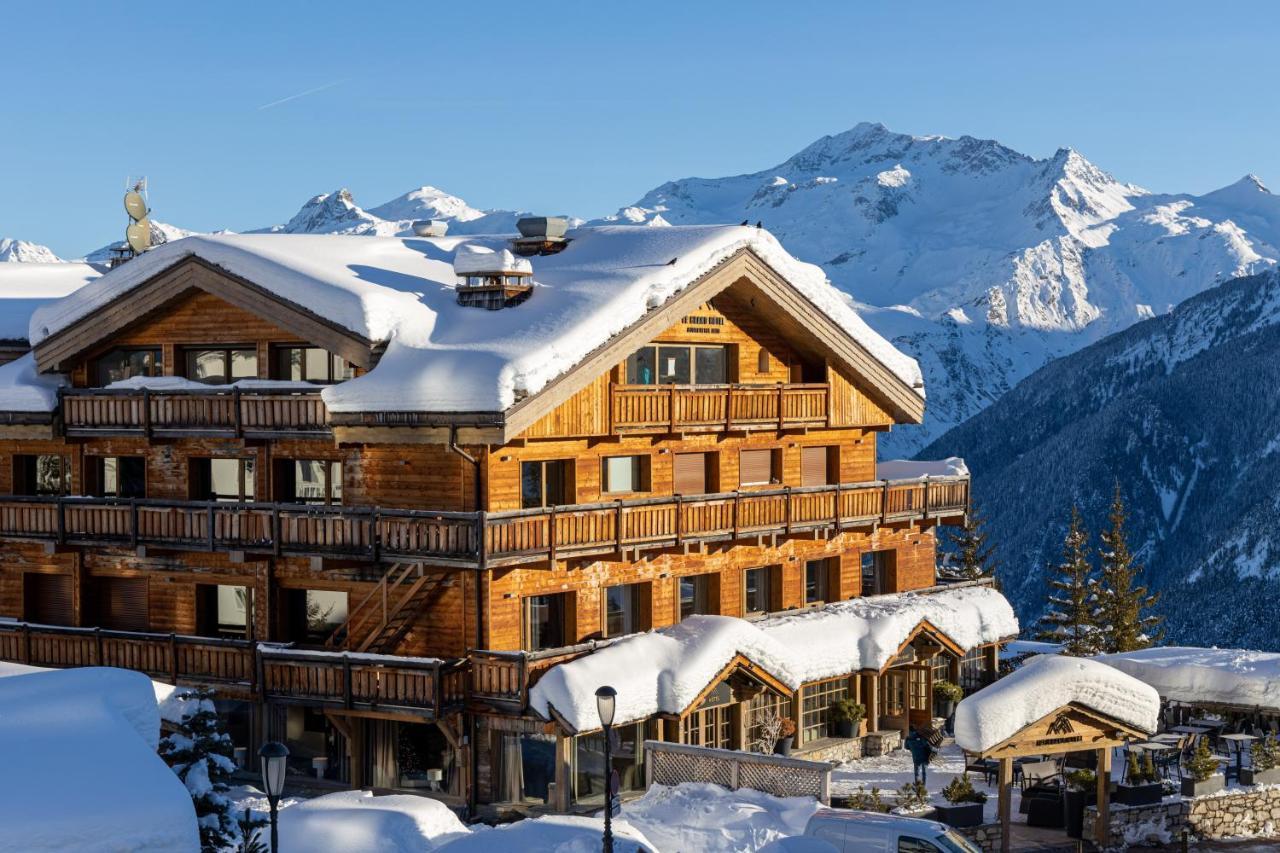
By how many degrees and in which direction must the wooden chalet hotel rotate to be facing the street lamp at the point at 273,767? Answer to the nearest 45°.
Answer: approximately 45° to its right

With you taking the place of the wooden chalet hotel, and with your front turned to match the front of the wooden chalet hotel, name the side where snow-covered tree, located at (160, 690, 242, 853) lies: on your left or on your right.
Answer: on your right

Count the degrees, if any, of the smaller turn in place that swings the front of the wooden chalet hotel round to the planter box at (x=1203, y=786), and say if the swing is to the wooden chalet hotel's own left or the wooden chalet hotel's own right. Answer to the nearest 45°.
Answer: approximately 45° to the wooden chalet hotel's own left

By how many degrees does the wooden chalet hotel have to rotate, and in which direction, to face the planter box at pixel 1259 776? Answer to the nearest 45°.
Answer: approximately 45° to its left

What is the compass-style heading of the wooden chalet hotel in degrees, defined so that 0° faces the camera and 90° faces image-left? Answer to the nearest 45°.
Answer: approximately 315°
